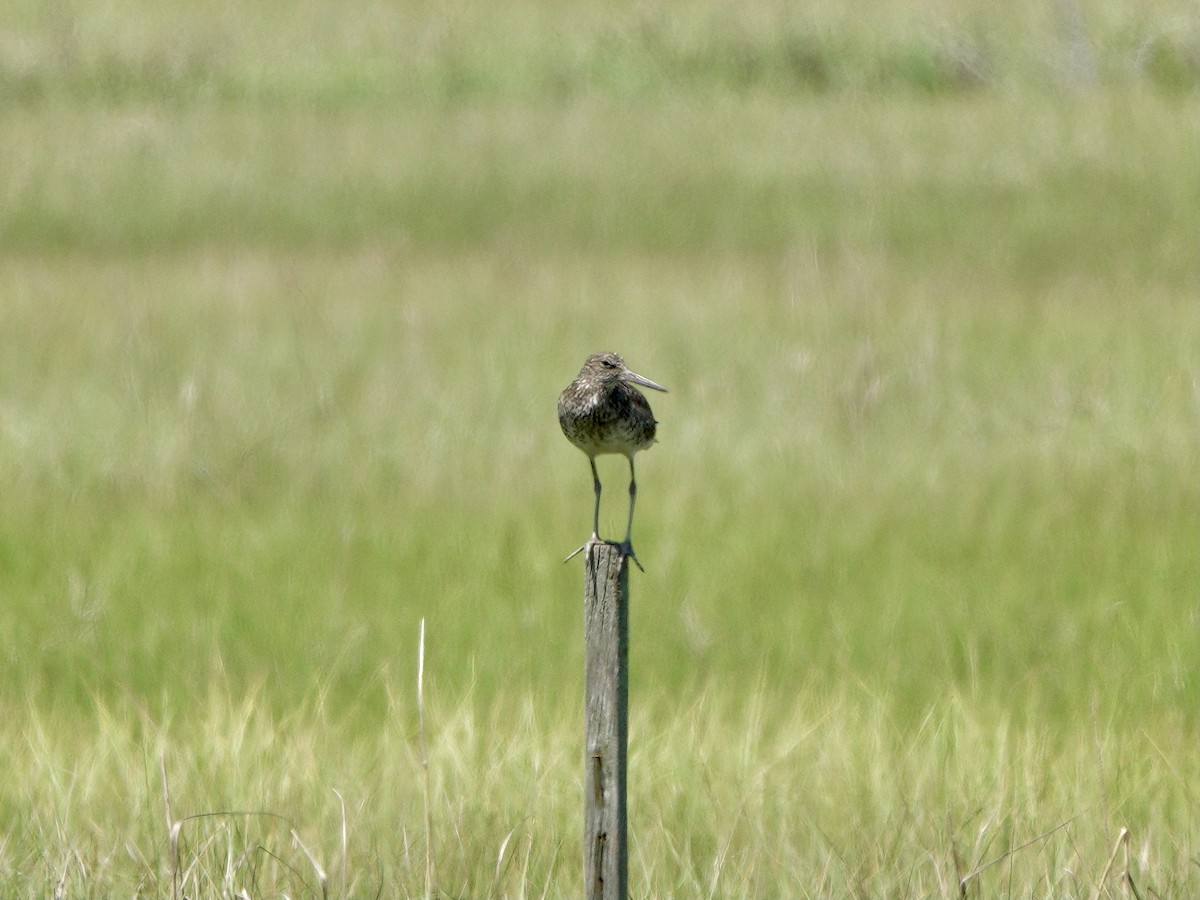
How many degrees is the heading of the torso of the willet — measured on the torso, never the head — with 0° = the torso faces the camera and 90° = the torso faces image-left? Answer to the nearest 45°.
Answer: approximately 0°
